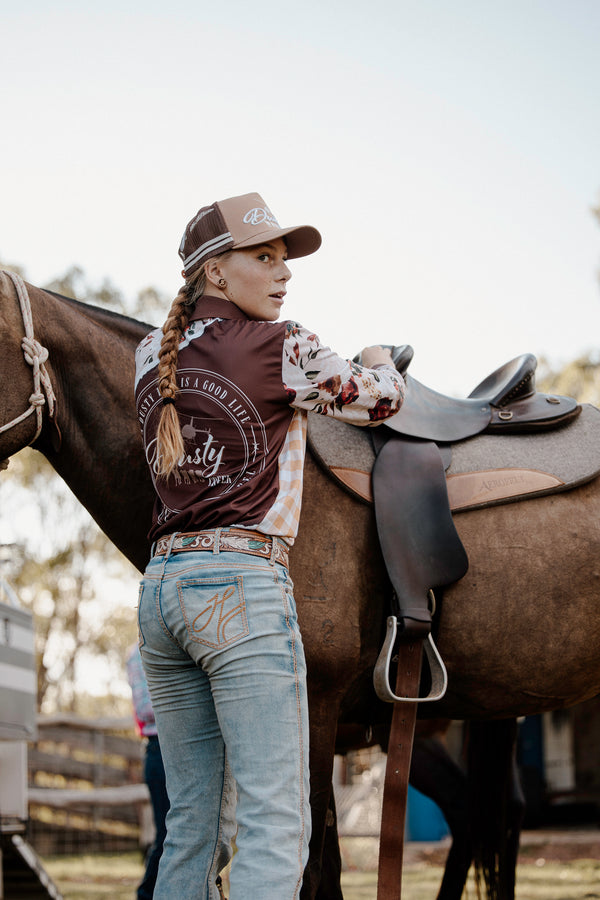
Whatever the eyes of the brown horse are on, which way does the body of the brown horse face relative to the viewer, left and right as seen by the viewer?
facing to the left of the viewer

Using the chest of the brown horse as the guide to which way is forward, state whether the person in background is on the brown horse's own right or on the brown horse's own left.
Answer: on the brown horse's own right

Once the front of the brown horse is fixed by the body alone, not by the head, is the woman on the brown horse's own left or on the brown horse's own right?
on the brown horse's own left
